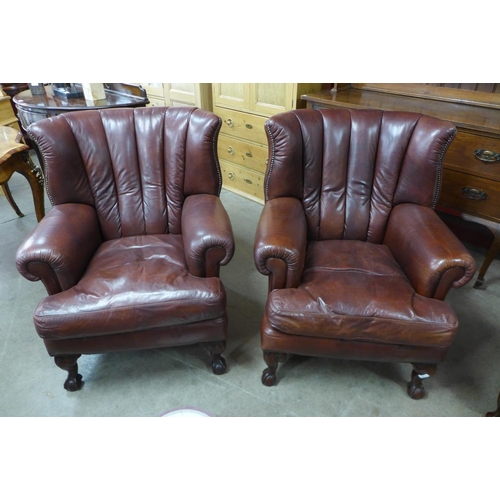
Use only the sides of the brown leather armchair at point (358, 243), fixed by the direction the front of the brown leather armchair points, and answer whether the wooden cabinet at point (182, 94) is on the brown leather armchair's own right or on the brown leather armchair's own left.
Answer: on the brown leather armchair's own right

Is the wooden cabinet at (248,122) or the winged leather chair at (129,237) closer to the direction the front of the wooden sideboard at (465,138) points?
the winged leather chair

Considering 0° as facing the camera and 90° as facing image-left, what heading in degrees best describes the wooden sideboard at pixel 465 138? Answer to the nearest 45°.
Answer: approximately 45°

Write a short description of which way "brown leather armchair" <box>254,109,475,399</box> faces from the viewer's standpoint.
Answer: facing the viewer

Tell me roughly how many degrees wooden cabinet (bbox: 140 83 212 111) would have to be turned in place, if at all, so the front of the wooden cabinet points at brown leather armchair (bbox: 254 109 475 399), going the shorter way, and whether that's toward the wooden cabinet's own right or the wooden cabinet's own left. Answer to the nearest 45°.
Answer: approximately 45° to the wooden cabinet's own left

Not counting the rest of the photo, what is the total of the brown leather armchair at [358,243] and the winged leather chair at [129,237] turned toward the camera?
2

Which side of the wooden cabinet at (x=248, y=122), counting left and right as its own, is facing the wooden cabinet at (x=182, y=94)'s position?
right

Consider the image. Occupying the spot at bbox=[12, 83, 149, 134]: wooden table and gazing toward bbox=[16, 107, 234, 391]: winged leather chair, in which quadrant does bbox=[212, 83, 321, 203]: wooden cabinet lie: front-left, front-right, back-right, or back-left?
front-left

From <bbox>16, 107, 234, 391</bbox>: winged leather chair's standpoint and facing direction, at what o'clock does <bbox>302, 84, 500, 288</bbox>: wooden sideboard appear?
The wooden sideboard is roughly at 9 o'clock from the winged leather chair.

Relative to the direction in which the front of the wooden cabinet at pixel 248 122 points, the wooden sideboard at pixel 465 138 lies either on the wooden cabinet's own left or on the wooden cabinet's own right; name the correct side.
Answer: on the wooden cabinet's own left

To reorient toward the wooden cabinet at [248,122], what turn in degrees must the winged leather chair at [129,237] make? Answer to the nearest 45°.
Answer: approximately 135° to its left

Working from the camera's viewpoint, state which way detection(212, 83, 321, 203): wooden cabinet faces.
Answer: facing the viewer and to the left of the viewer
